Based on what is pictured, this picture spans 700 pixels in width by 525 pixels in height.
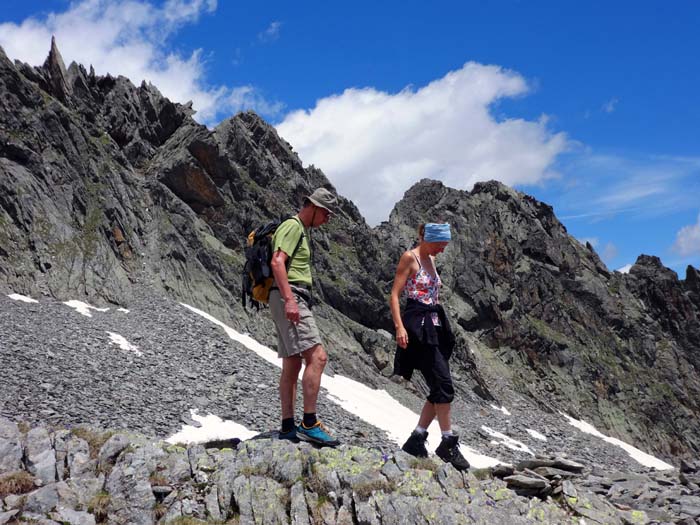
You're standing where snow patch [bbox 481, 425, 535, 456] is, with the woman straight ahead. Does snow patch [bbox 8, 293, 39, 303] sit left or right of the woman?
right

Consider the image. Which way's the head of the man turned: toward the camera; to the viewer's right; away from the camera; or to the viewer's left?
to the viewer's right

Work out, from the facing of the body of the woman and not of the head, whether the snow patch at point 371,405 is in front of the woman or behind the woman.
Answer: behind

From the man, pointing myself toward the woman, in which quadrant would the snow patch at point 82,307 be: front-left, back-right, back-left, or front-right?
back-left

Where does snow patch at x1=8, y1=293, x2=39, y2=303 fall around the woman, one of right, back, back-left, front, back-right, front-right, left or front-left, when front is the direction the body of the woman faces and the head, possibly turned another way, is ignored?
back

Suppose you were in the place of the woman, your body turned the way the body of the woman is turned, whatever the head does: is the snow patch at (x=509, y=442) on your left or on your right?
on your left
